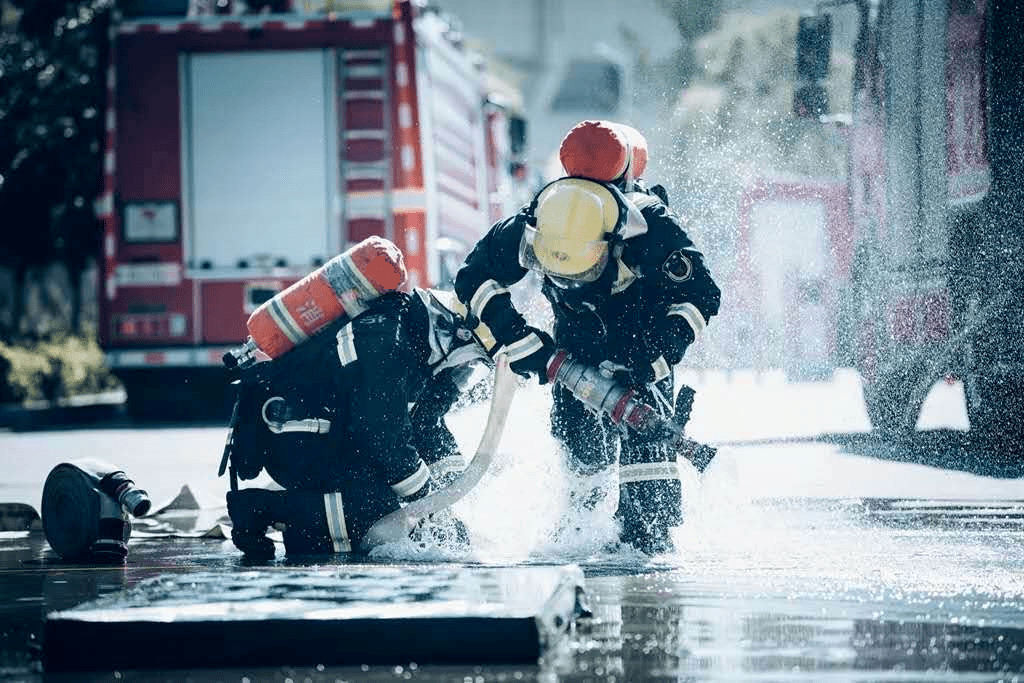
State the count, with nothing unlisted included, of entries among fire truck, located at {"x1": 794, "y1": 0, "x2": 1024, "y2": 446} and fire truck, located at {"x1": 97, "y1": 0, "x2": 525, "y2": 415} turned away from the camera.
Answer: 1

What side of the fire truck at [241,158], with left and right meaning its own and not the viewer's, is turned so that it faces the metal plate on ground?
back

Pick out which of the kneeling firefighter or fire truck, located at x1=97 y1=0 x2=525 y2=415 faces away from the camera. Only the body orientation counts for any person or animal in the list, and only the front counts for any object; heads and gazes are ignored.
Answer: the fire truck

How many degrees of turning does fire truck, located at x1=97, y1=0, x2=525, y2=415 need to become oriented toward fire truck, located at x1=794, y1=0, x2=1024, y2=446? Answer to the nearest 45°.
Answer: approximately 135° to its right

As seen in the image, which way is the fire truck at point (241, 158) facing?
away from the camera

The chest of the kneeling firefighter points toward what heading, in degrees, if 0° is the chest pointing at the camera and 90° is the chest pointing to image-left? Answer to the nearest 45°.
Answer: approximately 270°

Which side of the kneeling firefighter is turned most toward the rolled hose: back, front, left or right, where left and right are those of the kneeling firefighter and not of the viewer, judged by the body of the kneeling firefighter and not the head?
back

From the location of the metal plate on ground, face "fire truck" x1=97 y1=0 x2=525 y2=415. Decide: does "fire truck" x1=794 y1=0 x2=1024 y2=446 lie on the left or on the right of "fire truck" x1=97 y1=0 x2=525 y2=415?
right
